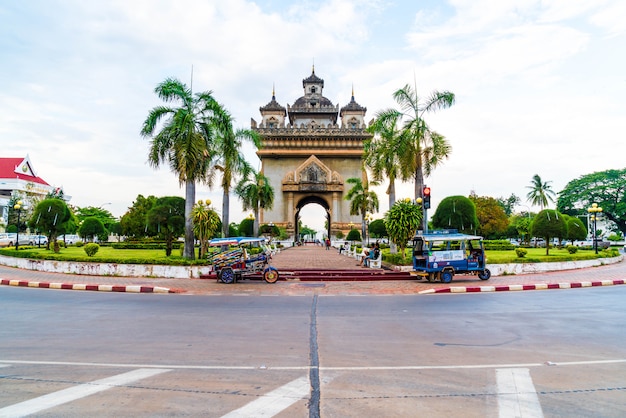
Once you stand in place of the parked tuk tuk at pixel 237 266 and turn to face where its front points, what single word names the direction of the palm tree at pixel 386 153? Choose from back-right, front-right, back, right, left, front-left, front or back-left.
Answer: front-left

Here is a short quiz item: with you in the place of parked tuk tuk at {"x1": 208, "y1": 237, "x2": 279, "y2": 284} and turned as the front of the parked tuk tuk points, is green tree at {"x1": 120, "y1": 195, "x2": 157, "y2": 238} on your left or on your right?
on your left

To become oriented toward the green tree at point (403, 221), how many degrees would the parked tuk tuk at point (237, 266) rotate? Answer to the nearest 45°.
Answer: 0° — it already faces it

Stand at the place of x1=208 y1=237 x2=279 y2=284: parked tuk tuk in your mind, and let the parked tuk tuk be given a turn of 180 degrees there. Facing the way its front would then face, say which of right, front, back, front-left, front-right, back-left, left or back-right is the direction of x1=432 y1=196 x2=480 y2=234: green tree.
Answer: back-right

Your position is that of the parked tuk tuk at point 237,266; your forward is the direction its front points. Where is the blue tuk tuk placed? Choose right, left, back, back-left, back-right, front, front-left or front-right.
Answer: front

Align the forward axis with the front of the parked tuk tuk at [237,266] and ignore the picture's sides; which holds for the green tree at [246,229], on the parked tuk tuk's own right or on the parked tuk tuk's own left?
on the parked tuk tuk's own left

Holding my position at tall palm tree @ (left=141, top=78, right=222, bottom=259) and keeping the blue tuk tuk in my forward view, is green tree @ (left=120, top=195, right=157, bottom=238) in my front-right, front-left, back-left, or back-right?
back-left

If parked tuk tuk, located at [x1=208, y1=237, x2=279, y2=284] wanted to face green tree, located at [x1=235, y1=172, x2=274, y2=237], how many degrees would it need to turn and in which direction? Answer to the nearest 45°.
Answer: approximately 90° to its left

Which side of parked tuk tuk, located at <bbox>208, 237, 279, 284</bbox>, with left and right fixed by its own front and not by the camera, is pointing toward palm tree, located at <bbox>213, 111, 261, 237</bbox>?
left
